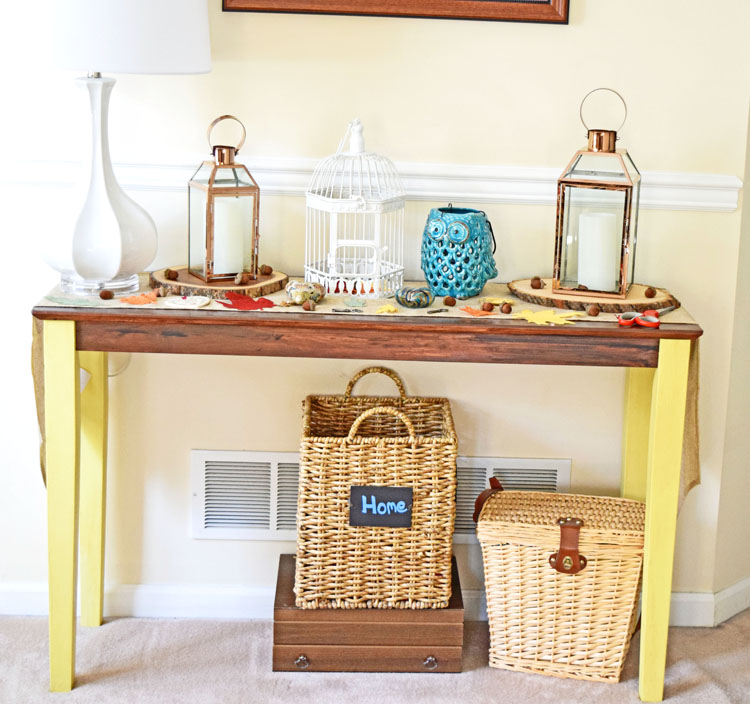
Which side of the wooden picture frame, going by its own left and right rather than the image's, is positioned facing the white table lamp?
right

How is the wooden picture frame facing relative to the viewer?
toward the camera

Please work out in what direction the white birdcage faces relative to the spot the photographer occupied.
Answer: facing the viewer

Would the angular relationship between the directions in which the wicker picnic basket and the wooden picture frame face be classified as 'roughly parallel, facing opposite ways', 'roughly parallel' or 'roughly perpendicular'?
roughly parallel

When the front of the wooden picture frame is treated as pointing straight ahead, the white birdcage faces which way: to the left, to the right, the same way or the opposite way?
the same way

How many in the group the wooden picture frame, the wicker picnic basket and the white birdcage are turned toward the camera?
3

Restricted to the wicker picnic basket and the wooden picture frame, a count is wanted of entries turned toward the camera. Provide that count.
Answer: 2

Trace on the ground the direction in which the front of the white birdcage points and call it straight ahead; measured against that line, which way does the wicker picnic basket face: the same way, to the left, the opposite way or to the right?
the same way

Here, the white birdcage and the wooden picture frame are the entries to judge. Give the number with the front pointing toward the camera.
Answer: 2
